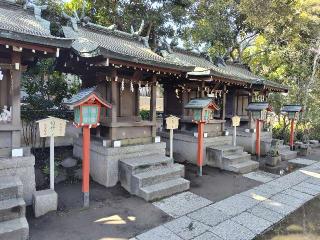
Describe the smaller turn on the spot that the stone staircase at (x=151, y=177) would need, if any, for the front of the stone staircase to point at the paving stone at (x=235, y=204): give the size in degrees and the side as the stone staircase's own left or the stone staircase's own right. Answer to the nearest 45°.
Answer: approximately 45° to the stone staircase's own left

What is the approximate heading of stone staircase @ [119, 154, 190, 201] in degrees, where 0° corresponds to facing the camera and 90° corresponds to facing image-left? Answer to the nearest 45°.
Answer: approximately 315°

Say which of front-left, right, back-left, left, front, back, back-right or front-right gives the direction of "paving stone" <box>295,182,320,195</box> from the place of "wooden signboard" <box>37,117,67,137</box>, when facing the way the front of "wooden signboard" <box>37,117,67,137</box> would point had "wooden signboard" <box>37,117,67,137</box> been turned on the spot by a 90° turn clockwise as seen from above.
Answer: back

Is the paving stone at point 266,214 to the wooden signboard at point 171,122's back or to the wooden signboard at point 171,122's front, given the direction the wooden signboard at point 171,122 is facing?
to the front

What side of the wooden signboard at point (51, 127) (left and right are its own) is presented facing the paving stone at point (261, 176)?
left

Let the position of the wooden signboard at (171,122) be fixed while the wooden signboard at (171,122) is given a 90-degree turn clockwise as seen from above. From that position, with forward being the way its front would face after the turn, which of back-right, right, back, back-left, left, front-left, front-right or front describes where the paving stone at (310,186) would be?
back

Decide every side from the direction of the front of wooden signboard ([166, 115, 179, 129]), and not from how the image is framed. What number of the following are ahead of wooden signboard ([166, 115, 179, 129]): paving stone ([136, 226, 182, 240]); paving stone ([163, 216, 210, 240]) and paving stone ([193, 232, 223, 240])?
3

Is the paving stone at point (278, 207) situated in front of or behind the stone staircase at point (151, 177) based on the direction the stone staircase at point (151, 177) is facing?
in front

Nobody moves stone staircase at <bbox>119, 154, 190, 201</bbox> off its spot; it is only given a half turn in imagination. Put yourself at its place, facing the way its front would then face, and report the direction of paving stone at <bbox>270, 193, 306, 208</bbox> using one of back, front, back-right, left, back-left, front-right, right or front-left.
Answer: back-right

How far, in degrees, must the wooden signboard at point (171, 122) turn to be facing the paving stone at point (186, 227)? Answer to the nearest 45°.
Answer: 0° — it already faces it

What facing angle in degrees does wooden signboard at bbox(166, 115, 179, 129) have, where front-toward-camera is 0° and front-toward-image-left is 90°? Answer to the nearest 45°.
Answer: approximately 0°

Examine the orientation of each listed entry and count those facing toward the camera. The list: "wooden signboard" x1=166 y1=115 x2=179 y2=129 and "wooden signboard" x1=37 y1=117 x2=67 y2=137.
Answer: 2

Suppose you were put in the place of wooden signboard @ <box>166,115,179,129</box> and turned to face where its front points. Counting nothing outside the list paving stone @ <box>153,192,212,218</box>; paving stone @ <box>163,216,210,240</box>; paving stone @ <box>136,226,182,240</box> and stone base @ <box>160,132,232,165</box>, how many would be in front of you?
3

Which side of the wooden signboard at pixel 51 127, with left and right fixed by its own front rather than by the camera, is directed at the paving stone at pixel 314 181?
left

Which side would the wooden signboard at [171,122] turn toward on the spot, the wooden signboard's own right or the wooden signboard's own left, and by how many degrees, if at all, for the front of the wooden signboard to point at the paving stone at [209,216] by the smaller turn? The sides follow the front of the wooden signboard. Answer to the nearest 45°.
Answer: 0° — it already faces it
